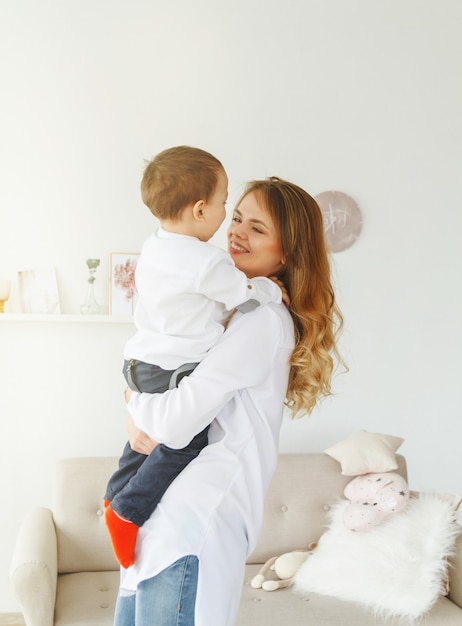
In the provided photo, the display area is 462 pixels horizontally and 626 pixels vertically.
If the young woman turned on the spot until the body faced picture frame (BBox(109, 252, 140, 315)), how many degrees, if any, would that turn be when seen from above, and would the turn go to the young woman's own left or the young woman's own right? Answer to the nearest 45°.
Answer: approximately 90° to the young woman's own right

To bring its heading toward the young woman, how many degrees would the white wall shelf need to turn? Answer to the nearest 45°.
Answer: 0° — it already faces them

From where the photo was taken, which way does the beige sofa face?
toward the camera

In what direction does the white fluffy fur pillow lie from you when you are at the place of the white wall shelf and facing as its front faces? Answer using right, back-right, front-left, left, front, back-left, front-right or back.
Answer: front-left

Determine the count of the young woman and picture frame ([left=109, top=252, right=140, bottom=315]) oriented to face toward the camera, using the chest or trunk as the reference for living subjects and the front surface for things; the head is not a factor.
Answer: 1

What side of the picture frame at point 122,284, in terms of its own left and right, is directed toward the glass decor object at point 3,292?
right

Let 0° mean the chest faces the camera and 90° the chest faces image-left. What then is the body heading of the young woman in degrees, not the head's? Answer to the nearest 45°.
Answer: approximately 90°

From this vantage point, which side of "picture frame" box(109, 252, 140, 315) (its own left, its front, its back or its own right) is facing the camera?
front

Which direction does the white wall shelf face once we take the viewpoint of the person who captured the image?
facing the viewer

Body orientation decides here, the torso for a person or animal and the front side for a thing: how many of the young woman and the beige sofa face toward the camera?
1
